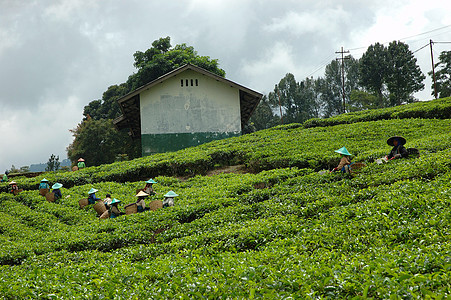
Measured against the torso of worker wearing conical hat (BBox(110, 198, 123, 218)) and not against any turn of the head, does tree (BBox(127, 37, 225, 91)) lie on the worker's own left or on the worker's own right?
on the worker's own left

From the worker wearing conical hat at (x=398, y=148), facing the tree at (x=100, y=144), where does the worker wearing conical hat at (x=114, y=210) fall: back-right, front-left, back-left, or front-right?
front-left

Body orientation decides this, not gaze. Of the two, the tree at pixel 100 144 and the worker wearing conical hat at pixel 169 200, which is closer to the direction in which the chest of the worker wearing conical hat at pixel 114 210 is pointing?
the worker wearing conical hat

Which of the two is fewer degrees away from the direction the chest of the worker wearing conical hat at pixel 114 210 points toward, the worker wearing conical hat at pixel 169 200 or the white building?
the worker wearing conical hat

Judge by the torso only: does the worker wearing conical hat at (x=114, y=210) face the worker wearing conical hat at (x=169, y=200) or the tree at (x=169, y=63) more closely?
the worker wearing conical hat

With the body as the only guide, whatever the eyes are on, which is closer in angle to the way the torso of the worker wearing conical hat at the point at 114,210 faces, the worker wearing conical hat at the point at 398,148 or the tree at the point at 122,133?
the worker wearing conical hat

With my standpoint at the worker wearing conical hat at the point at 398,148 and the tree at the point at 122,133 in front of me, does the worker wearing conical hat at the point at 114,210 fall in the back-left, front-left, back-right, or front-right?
front-left
